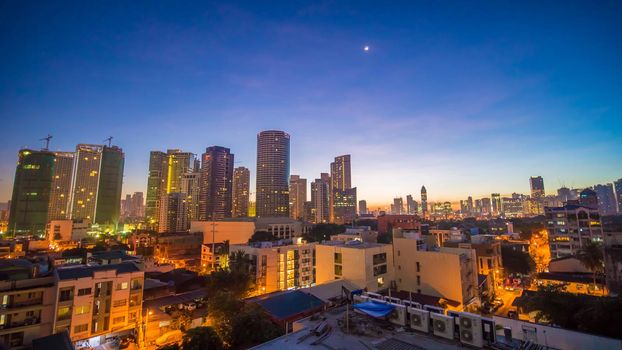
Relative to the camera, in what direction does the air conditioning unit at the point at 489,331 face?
facing the viewer and to the left of the viewer

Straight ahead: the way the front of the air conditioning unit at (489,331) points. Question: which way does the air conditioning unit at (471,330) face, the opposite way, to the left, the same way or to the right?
the same way

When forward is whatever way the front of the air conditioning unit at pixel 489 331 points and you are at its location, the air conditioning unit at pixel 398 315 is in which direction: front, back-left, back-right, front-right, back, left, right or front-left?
front-right

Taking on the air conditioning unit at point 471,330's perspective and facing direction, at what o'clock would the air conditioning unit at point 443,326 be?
the air conditioning unit at point 443,326 is roughly at 2 o'clock from the air conditioning unit at point 471,330.

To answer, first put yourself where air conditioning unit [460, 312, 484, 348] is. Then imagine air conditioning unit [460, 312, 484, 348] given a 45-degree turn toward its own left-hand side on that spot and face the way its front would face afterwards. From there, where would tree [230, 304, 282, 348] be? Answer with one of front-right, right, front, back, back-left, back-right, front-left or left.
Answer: right

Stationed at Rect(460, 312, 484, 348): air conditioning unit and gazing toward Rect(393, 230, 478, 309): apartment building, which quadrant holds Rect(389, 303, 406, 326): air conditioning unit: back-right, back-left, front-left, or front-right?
front-left

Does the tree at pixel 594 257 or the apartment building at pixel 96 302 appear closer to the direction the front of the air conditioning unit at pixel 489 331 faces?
the apartment building

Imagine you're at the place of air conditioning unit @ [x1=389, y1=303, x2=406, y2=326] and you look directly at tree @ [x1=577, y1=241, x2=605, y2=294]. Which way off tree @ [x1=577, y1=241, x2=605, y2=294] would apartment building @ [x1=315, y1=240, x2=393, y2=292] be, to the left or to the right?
left

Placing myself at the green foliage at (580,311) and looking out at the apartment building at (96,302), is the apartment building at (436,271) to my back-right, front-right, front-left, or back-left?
front-right

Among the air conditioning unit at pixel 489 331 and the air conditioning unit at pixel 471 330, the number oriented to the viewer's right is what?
0

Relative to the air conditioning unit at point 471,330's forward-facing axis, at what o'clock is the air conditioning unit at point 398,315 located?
the air conditioning unit at point 398,315 is roughly at 2 o'clock from the air conditioning unit at point 471,330.
